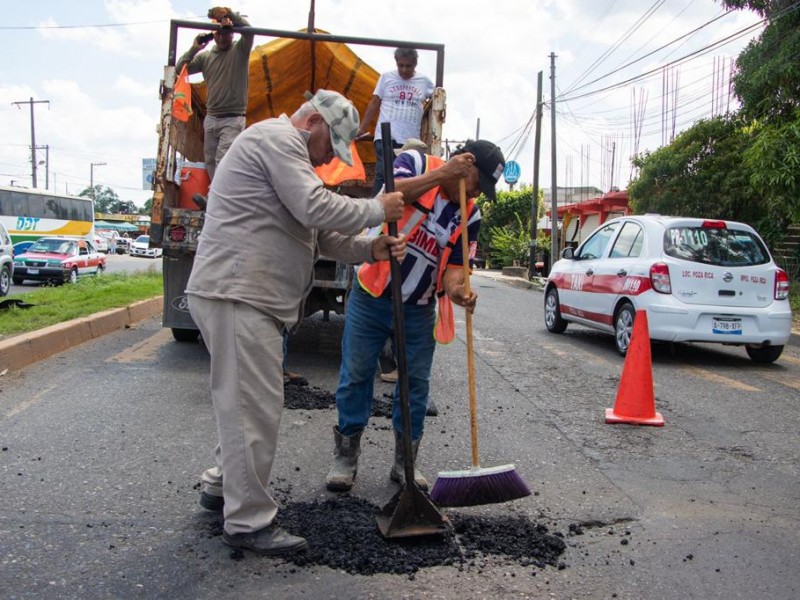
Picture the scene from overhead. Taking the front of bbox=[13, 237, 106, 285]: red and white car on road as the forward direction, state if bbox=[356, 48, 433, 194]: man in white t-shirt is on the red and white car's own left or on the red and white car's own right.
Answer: on the red and white car's own left

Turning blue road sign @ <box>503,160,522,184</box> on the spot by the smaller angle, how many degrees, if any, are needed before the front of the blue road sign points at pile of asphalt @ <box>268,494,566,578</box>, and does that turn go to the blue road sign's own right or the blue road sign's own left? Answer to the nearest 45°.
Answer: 0° — it already faces it

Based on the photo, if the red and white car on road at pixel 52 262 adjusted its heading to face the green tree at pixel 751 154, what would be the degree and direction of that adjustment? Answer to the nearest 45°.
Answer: approximately 90° to its left

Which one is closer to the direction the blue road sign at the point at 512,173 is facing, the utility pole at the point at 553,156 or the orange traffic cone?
the orange traffic cone

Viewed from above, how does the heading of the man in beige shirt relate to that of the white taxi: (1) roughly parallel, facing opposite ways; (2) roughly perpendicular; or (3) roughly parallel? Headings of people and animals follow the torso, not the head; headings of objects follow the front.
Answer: roughly perpendicular
